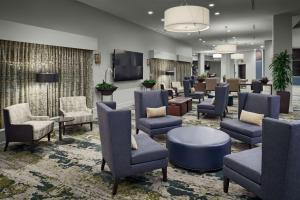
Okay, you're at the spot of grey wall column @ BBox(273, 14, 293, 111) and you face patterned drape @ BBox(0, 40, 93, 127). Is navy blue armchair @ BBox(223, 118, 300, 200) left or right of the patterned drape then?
left

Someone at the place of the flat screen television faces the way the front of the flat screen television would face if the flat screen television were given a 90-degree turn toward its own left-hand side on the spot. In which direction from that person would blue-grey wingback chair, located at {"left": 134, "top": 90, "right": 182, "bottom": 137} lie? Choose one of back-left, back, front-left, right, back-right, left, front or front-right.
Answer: back-right

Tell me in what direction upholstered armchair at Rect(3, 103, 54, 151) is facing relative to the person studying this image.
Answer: facing the viewer and to the right of the viewer

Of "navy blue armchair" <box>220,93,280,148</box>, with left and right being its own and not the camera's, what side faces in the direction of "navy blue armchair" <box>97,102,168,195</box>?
front

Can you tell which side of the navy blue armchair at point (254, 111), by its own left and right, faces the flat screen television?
right

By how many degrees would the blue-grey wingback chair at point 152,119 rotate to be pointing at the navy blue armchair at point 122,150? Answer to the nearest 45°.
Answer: approximately 45° to its right

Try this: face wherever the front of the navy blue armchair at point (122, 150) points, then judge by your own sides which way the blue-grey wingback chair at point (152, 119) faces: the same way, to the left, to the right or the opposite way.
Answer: to the right

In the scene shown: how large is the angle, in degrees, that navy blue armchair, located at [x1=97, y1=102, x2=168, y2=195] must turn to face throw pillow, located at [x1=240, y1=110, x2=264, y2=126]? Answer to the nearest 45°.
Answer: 0° — it already faces it

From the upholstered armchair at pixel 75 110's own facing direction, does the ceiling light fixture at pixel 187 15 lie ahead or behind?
ahead

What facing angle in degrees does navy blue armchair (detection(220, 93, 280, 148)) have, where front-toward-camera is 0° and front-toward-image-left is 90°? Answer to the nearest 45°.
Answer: approximately 45°

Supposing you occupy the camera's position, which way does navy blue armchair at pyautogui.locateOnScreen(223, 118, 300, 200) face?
facing away from the viewer and to the left of the viewer

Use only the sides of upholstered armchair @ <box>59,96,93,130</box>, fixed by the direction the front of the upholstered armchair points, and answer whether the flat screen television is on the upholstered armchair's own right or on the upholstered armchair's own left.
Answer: on the upholstered armchair's own left

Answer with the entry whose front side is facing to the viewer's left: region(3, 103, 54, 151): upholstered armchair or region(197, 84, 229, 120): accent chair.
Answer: the accent chair
